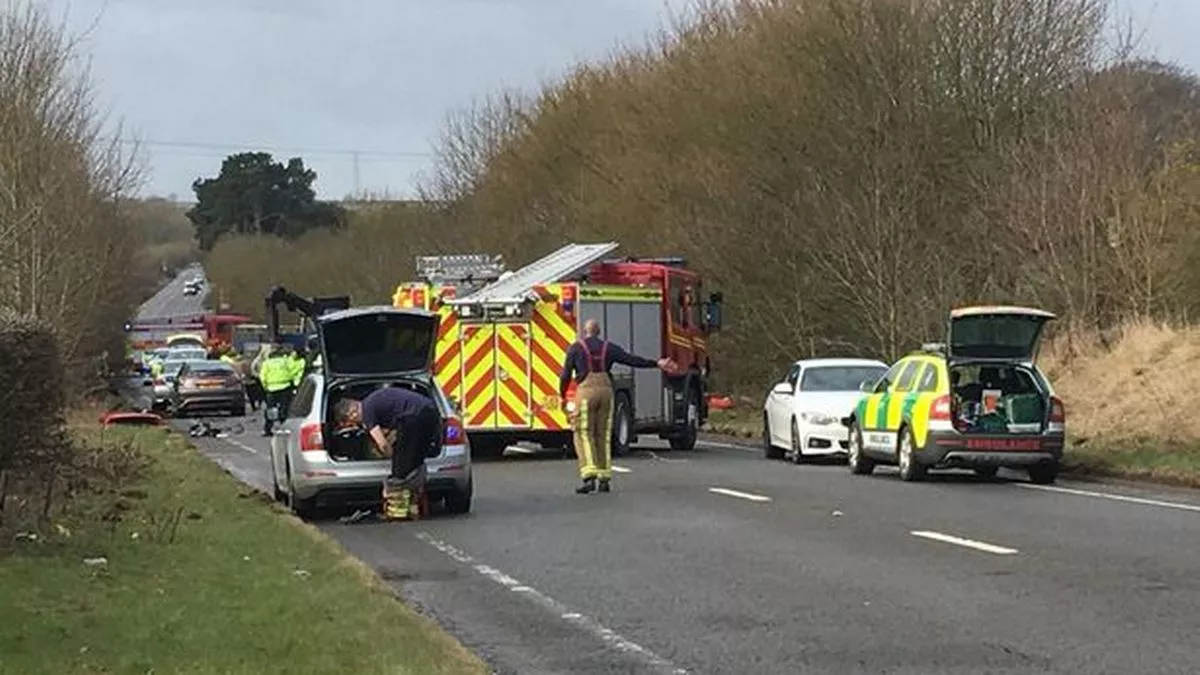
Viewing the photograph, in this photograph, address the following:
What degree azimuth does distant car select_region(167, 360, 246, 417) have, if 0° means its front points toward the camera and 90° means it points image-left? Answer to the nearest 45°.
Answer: approximately 180°

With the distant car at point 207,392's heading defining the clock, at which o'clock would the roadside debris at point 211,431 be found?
The roadside debris is roughly at 6 o'clock from the distant car.

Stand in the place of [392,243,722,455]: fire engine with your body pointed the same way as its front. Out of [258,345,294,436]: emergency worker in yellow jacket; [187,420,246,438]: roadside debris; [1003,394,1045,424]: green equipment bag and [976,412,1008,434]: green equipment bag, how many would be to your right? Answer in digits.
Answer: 2

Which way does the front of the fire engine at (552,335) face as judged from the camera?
facing away from the viewer and to the right of the viewer

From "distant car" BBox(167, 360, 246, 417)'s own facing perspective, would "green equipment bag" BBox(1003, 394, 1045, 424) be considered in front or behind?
behind

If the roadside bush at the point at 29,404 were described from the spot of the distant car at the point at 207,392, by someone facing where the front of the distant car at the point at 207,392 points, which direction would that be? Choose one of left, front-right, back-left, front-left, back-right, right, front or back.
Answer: back
